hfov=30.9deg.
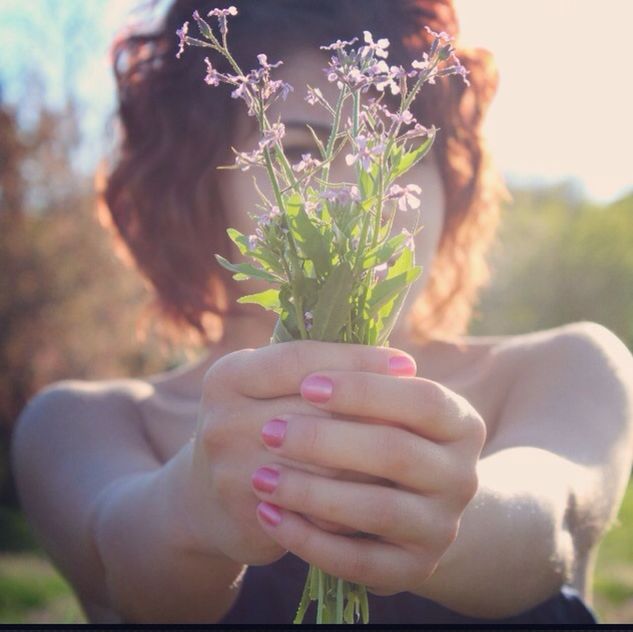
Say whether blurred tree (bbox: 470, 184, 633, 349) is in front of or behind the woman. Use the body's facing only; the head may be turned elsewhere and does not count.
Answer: behind

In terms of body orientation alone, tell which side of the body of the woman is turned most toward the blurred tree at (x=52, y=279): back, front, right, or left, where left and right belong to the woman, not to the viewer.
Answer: back

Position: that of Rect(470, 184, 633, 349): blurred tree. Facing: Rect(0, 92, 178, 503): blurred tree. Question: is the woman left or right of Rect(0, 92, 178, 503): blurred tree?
left

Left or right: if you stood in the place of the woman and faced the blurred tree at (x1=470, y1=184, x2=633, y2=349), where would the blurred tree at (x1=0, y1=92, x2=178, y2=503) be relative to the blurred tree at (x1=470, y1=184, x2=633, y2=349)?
left

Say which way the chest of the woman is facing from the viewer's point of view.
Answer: toward the camera
